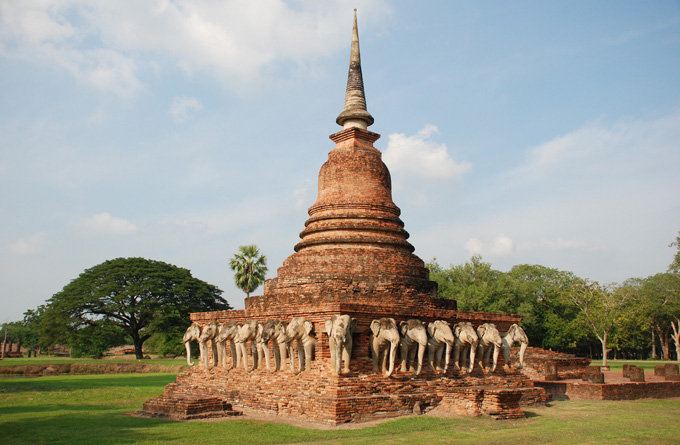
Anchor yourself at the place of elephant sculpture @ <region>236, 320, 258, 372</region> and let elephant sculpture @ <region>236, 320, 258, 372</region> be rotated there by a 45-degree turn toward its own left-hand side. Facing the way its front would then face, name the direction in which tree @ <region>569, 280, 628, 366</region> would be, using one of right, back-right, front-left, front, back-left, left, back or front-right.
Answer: back-left

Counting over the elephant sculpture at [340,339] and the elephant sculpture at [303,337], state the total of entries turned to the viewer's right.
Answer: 0

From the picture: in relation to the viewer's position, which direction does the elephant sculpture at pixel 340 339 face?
facing the viewer

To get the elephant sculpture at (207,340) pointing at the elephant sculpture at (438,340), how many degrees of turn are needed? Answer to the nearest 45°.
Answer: approximately 90° to its left

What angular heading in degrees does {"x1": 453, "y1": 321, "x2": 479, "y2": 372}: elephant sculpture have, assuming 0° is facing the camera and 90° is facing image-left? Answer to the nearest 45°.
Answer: approximately 315°

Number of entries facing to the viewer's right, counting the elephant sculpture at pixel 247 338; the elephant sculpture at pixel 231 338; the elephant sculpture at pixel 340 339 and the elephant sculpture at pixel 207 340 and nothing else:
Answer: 0

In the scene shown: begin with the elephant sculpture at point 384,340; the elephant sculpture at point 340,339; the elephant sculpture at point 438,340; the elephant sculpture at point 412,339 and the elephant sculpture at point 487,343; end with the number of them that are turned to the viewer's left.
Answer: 0

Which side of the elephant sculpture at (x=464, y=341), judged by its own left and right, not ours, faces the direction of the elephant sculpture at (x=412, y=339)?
right

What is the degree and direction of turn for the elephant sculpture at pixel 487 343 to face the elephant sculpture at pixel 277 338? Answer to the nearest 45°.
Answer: approximately 90° to its right

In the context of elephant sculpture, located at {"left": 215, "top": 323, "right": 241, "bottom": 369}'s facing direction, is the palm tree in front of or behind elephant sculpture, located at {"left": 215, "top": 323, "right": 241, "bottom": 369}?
behind

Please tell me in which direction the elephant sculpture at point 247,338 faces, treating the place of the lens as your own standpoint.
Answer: facing the viewer and to the left of the viewer

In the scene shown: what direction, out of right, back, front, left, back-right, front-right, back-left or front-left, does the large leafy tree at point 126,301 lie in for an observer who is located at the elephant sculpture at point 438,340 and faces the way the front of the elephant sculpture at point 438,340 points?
back

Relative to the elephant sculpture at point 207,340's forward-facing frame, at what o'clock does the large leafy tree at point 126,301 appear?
The large leafy tree is roughly at 4 o'clock from the elephant sculpture.

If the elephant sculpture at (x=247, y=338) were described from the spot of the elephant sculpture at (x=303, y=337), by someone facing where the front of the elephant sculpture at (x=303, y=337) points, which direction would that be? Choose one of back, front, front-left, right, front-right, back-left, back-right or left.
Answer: right

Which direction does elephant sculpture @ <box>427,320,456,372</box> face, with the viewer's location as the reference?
facing the viewer and to the right of the viewer

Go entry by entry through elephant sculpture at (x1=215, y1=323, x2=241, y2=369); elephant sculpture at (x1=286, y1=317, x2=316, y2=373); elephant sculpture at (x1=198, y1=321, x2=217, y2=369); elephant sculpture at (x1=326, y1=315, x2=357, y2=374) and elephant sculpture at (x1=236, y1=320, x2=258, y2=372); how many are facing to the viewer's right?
0
